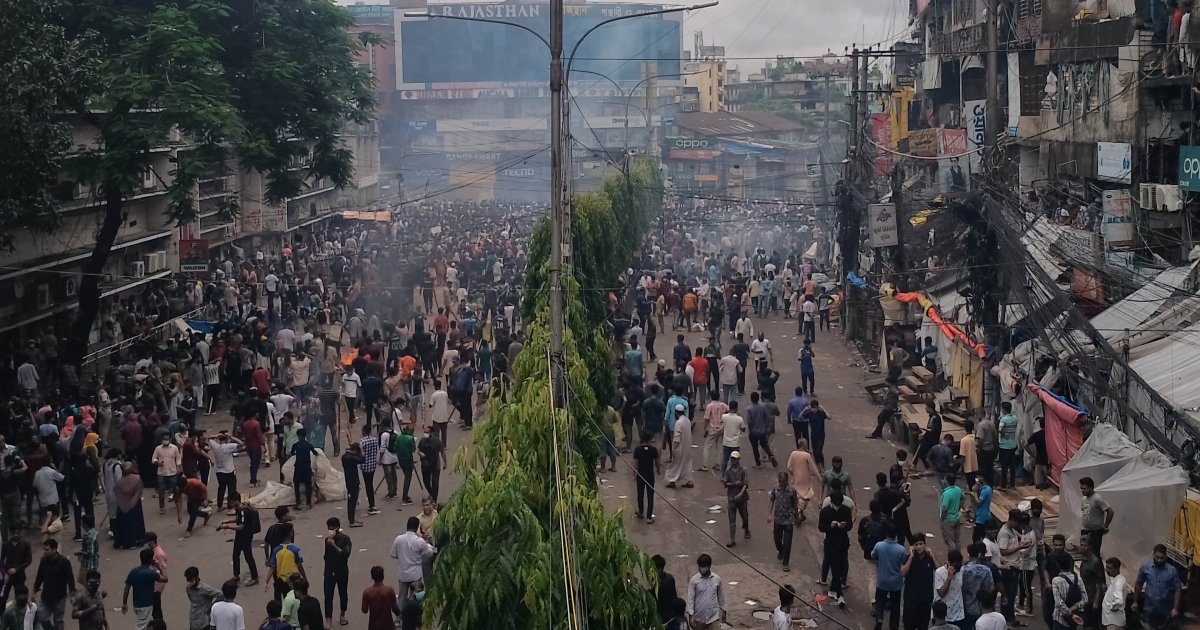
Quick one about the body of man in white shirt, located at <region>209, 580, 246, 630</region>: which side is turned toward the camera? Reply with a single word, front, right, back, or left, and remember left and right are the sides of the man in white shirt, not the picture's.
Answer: back

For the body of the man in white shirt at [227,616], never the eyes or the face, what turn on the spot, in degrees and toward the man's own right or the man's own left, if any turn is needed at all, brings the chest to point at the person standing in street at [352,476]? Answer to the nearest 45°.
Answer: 0° — they already face them

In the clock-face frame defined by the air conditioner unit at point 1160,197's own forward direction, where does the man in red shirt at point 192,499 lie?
The man in red shirt is roughly at 12 o'clock from the air conditioner unit.

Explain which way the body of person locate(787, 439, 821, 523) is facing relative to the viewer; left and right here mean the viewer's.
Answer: facing away from the viewer

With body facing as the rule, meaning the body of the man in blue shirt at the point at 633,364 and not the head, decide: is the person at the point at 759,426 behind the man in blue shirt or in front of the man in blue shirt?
behind

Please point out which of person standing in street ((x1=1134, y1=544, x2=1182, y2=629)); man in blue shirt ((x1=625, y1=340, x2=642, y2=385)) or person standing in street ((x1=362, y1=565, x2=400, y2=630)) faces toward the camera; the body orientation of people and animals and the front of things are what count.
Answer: person standing in street ((x1=1134, y1=544, x2=1182, y2=629))

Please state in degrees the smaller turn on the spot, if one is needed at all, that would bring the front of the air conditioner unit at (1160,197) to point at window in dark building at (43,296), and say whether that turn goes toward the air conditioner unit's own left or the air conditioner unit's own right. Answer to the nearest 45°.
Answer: approximately 45° to the air conditioner unit's own right

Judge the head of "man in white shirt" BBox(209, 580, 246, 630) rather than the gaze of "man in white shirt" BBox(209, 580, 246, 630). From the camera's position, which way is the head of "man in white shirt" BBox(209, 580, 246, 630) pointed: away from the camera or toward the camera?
away from the camera

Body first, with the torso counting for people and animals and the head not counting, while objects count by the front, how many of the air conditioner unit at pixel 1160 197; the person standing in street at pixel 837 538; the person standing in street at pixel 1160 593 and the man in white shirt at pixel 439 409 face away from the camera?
1
